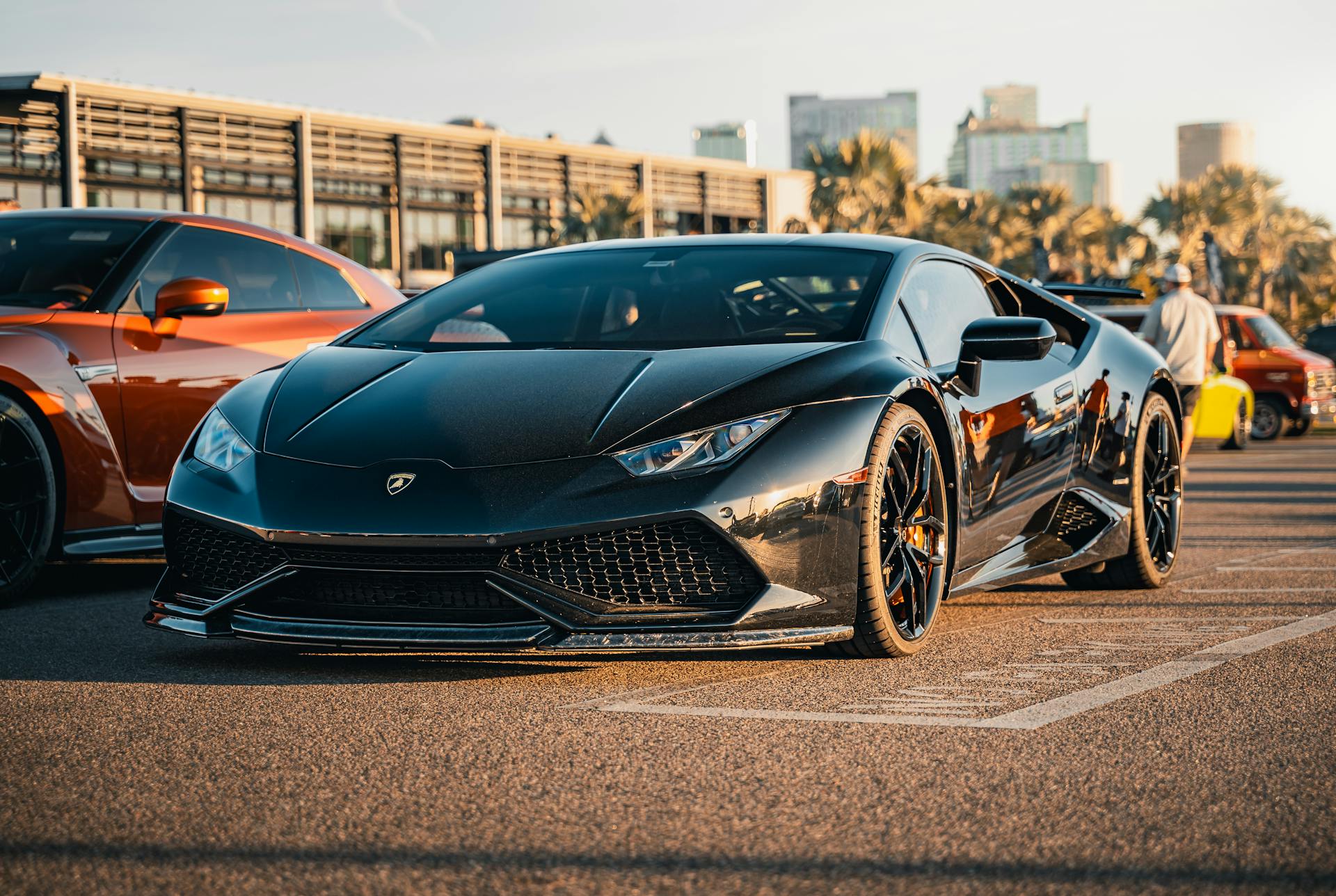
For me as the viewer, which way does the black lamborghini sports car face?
facing the viewer and to the left of the viewer

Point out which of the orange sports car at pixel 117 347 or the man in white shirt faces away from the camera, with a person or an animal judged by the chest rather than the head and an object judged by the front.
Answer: the man in white shirt

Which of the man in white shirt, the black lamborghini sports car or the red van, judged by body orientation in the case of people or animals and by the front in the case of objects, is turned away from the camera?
the man in white shirt

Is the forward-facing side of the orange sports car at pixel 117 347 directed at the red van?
no

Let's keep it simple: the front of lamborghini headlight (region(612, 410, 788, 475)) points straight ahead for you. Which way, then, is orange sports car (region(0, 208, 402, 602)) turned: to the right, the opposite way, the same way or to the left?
the same way

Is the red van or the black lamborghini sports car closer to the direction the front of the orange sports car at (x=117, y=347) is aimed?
the black lamborghini sports car

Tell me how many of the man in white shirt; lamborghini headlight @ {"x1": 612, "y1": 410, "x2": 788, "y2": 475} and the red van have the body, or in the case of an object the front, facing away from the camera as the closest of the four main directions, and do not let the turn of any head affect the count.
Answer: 1

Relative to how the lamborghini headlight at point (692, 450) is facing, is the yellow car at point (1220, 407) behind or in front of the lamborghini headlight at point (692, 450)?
behind

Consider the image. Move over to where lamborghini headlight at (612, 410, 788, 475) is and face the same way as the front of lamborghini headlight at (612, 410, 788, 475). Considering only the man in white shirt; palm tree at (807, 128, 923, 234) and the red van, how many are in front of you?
0

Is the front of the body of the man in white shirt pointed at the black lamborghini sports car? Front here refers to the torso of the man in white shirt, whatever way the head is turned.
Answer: no

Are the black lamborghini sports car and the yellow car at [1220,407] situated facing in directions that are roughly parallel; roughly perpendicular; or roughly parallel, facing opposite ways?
roughly perpendicular

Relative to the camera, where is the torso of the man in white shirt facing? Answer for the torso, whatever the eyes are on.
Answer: away from the camera
